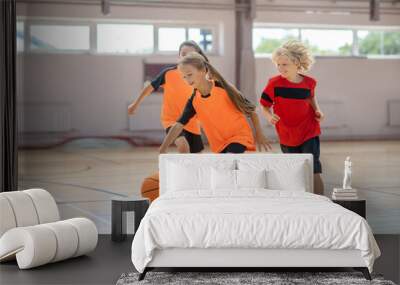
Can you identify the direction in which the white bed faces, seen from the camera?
facing the viewer

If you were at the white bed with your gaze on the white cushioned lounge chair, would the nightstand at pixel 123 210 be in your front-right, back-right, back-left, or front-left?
front-right

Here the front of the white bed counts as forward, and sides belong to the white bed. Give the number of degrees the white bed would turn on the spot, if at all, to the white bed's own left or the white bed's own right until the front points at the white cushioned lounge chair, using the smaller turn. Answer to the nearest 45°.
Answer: approximately 90° to the white bed's own right

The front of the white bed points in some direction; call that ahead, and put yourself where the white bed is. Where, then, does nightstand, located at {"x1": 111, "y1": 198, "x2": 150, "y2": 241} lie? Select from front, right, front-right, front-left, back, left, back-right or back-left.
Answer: back-right

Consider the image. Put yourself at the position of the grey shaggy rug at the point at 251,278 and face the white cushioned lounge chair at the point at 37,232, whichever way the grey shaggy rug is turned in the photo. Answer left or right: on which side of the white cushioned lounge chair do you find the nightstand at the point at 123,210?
right
